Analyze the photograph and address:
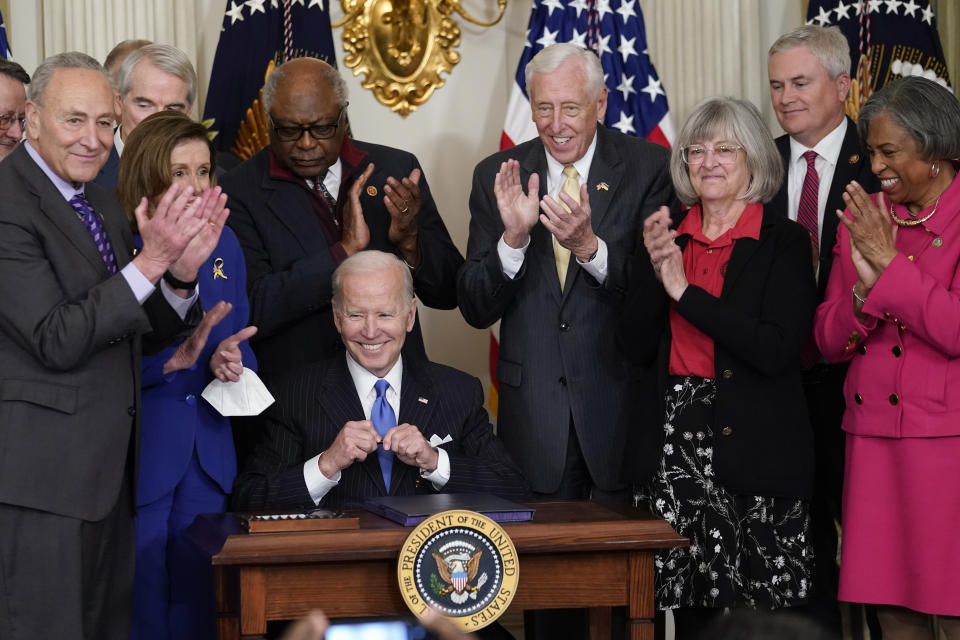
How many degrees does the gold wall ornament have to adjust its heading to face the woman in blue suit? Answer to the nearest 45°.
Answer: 0° — it already faces them

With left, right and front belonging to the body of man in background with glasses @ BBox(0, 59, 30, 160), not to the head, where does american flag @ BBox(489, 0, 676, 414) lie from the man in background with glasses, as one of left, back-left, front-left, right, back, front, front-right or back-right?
front-left

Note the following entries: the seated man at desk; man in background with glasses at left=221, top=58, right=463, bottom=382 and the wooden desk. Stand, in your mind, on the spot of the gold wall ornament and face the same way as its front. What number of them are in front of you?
3

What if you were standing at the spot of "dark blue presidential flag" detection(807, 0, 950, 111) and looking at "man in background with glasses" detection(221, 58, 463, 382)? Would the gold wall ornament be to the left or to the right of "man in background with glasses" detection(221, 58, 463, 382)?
right

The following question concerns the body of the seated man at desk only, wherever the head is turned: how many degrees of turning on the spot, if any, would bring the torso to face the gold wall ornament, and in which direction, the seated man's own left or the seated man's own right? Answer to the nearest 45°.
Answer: approximately 180°

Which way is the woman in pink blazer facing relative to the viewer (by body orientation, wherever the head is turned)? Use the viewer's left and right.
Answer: facing the viewer and to the left of the viewer

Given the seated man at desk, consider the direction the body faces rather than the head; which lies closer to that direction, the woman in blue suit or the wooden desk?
the wooden desk

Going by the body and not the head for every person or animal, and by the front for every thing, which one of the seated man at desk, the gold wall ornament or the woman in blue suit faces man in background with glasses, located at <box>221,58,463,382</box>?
the gold wall ornament

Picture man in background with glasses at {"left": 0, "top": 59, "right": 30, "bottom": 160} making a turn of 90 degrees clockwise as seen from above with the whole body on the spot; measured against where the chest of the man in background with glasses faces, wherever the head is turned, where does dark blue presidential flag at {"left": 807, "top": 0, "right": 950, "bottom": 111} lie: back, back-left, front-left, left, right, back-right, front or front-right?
back-left

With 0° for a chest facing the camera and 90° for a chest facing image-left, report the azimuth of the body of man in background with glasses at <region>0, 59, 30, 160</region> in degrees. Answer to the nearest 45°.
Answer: approximately 315°

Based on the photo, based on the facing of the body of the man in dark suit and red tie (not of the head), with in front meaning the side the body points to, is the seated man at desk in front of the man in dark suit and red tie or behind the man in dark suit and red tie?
in front

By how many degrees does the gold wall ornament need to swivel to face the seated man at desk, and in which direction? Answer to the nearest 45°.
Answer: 0° — it already faces them

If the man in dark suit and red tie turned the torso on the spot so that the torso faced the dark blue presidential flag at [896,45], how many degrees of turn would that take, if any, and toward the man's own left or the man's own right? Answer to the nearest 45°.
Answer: approximately 135° to the man's own right

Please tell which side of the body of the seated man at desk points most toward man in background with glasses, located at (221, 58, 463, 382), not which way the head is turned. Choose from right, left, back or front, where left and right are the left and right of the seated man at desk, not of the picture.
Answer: back

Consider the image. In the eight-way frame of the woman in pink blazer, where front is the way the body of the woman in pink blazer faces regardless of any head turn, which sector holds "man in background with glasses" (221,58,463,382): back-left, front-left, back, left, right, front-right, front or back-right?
front-right

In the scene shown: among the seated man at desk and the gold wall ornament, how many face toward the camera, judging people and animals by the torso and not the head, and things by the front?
2

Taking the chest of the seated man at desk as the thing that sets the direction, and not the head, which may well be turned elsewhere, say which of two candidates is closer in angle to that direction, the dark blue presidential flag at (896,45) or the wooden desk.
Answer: the wooden desk
